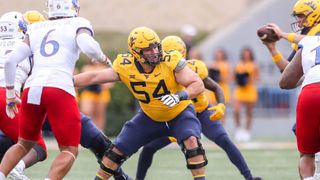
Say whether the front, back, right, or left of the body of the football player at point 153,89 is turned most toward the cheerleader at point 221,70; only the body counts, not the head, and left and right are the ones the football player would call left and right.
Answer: back

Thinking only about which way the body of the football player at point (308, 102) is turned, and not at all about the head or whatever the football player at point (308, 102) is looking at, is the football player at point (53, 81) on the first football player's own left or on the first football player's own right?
on the first football player's own left

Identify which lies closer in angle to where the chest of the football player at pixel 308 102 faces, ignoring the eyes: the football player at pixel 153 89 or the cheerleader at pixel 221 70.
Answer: the cheerleader

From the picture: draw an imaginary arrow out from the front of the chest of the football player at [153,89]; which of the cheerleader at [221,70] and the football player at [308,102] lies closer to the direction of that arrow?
the football player

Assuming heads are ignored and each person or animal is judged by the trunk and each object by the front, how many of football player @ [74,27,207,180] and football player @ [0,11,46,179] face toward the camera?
1

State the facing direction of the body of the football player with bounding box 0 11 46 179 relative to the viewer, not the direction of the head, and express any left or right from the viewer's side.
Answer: facing away from the viewer and to the right of the viewer

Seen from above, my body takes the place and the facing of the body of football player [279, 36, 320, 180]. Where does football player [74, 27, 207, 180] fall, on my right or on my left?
on my left

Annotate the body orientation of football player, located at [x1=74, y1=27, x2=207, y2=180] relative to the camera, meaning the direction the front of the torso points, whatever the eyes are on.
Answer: toward the camera

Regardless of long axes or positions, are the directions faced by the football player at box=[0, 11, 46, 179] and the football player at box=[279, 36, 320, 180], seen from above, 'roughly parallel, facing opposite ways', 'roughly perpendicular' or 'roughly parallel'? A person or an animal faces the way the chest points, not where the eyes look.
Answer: roughly parallel

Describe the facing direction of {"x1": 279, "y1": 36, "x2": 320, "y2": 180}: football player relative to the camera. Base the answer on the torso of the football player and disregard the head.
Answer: away from the camera

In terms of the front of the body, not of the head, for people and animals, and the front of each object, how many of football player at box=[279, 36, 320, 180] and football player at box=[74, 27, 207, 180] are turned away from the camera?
1

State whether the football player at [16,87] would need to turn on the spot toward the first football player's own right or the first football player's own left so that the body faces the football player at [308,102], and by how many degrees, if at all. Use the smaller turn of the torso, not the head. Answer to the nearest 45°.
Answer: approximately 90° to the first football player's own right

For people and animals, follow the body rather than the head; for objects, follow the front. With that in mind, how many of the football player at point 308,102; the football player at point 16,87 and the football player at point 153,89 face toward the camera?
1

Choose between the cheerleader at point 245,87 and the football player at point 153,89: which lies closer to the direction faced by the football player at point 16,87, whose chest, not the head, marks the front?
the cheerleader
